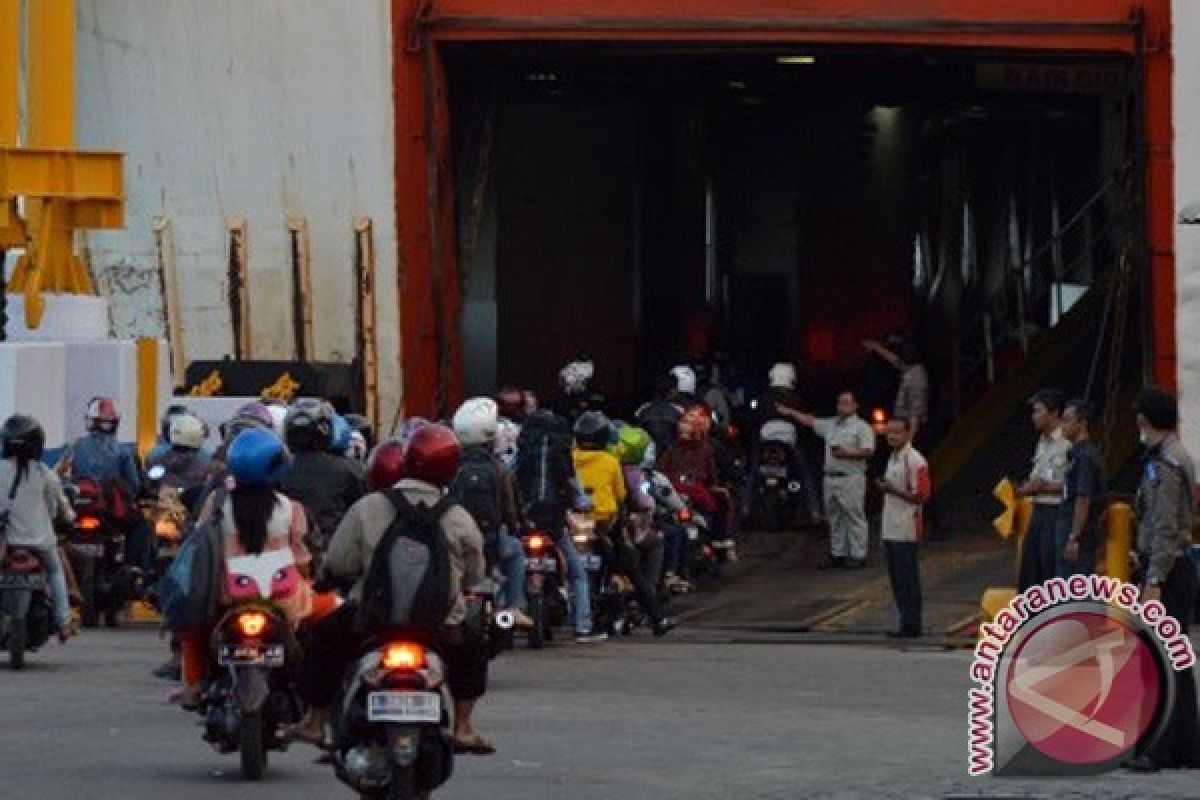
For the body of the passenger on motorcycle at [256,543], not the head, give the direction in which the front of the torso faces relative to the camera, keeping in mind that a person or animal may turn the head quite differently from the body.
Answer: away from the camera

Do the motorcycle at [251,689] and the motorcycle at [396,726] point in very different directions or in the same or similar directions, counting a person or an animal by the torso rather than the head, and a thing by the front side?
same or similar directions

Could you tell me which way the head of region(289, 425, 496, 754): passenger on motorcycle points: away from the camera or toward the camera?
away from the camera

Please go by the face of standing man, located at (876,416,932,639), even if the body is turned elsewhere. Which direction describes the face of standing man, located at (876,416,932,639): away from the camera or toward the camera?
toward the camera

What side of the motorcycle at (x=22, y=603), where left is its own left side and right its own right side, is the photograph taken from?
back

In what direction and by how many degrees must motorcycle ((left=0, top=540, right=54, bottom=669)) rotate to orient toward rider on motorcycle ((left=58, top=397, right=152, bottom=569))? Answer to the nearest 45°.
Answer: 0° — it already faces them

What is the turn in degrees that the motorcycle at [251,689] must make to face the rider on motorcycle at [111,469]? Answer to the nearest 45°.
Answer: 0° — it already faces them

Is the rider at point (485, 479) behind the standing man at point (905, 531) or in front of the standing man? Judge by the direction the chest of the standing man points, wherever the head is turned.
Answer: in front

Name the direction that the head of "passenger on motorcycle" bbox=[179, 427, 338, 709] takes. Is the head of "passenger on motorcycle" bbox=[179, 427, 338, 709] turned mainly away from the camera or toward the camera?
away from the camera

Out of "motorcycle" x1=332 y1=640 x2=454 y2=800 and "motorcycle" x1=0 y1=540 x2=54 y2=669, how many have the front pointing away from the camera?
2

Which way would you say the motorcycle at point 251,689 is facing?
away from the camera

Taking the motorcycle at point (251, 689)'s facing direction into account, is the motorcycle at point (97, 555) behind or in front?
in front

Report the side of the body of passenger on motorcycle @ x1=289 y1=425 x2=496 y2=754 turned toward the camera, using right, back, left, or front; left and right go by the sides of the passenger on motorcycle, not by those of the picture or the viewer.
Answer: back
